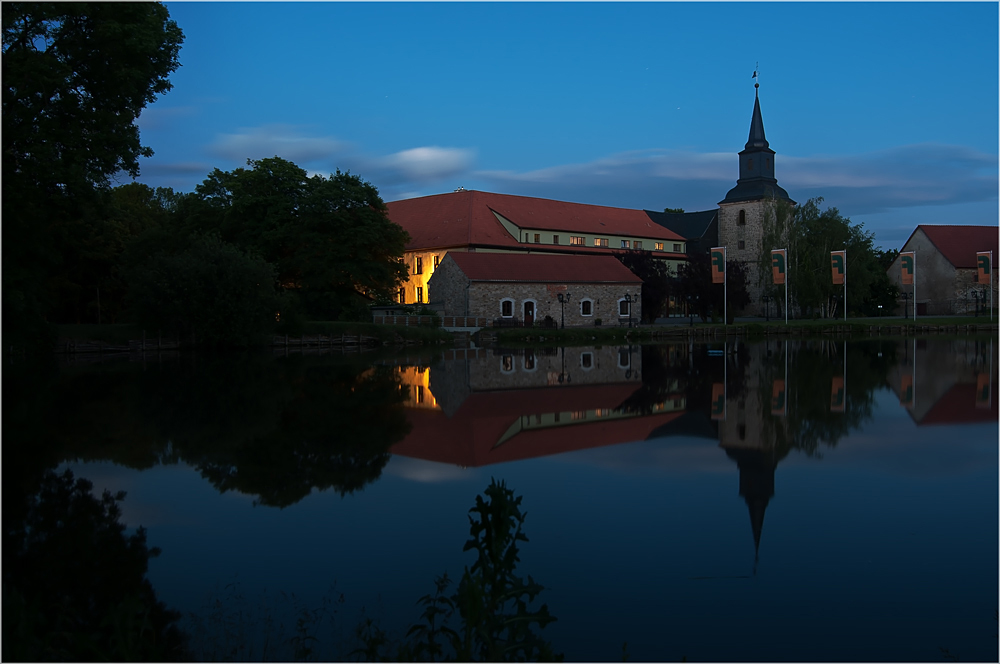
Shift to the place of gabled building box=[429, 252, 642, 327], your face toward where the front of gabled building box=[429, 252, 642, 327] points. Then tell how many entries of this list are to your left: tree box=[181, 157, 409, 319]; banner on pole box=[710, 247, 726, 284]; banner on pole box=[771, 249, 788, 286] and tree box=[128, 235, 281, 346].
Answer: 2

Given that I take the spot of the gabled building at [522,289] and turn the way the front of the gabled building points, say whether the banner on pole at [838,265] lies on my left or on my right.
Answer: on my left

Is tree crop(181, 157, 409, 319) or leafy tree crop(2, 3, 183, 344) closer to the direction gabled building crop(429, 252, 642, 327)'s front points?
the leafy tree

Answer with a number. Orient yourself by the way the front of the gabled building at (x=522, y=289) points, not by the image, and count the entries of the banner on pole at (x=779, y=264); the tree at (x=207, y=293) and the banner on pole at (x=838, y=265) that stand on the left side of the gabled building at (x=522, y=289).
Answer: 2

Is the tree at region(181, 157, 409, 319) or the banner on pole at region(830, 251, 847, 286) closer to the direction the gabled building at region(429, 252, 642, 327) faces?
the tree

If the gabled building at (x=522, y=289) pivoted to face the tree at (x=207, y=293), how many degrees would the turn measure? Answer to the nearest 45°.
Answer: approximately 45° to its right

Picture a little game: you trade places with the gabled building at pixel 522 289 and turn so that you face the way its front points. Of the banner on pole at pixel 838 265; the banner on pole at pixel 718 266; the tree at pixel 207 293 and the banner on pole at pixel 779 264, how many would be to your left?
3

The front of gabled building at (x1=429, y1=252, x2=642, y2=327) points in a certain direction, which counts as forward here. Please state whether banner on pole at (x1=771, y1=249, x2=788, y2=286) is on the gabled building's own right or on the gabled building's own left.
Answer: on the gabled building's own left

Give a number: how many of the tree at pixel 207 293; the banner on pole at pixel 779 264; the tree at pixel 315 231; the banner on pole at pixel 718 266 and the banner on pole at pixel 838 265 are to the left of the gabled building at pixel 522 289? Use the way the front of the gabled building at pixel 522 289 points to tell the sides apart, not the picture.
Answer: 3

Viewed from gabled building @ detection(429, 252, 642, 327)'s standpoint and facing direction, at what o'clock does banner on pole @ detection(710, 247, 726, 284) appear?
The banner on pole is roughly at 9 o'clock from the gabled building.

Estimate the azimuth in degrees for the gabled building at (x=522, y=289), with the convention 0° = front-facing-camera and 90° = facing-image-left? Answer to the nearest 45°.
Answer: approximately 0°

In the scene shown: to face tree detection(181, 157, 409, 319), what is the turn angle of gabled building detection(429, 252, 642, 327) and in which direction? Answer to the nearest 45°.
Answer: approximately 45° to its right

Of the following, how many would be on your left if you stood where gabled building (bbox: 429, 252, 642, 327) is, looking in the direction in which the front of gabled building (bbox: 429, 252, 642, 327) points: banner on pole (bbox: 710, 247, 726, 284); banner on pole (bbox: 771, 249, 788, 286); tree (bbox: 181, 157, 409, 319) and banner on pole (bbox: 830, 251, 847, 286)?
3
